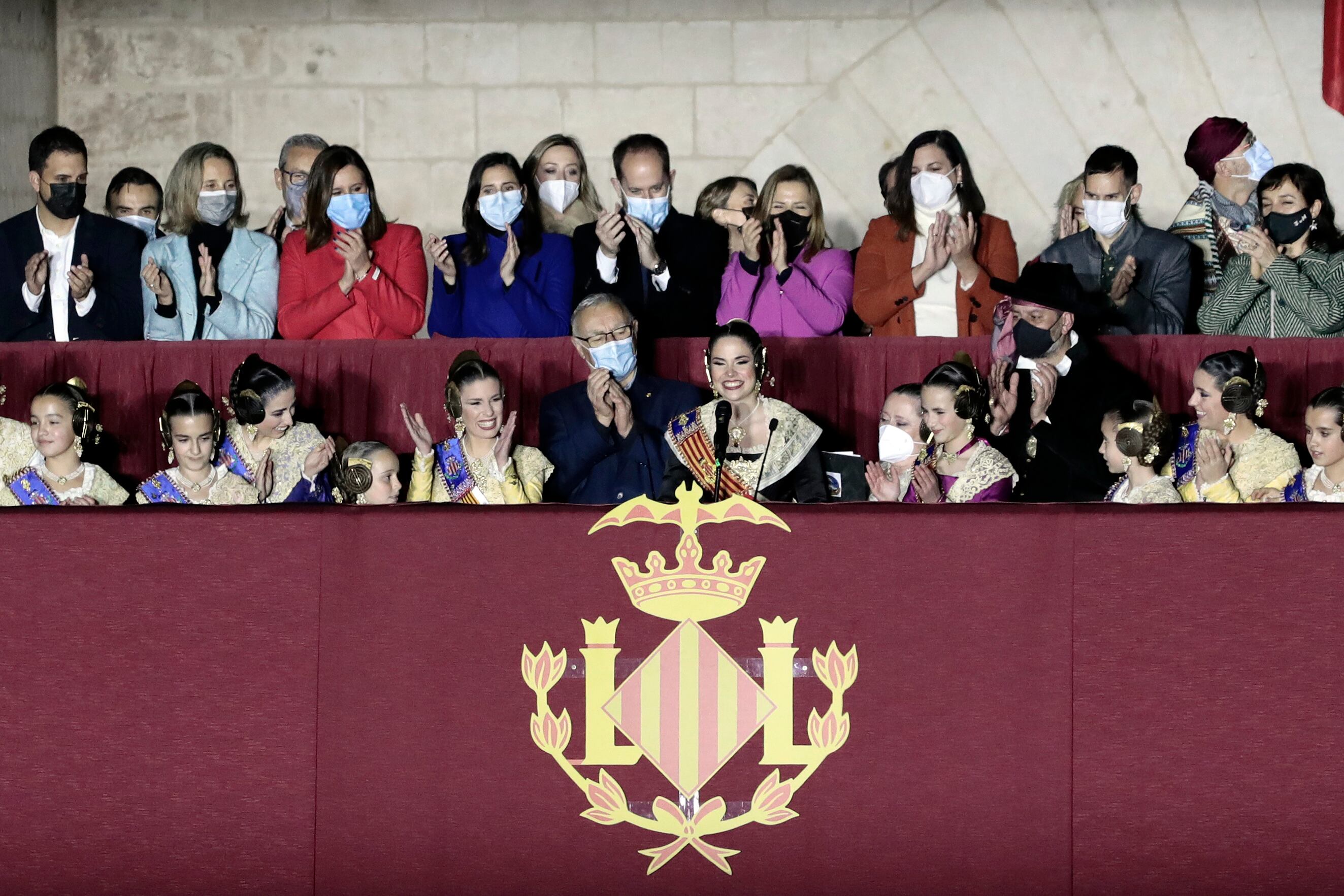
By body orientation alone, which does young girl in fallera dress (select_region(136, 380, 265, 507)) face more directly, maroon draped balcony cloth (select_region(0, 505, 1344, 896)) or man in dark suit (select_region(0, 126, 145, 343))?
the maroon draped balcony cloth

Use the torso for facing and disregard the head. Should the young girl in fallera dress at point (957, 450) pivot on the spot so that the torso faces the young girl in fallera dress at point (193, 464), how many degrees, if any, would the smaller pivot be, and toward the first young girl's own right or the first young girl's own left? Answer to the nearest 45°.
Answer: approximately 45° to the first young girl's own right

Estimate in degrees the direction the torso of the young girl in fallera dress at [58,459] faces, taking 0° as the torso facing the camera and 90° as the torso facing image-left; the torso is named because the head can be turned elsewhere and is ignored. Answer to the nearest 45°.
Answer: approximately 0°

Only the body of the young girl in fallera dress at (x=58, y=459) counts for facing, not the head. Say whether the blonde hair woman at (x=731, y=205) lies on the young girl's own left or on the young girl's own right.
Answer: on the young girl's own left

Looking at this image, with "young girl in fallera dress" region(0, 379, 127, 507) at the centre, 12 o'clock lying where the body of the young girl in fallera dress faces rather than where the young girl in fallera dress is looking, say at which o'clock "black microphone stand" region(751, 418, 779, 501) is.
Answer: The black microphone stand is roughly at 10 o'clock from the young girl in fallera dress.

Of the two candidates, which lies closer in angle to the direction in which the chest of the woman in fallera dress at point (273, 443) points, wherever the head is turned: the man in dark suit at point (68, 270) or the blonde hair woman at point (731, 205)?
the blonde hair woman
